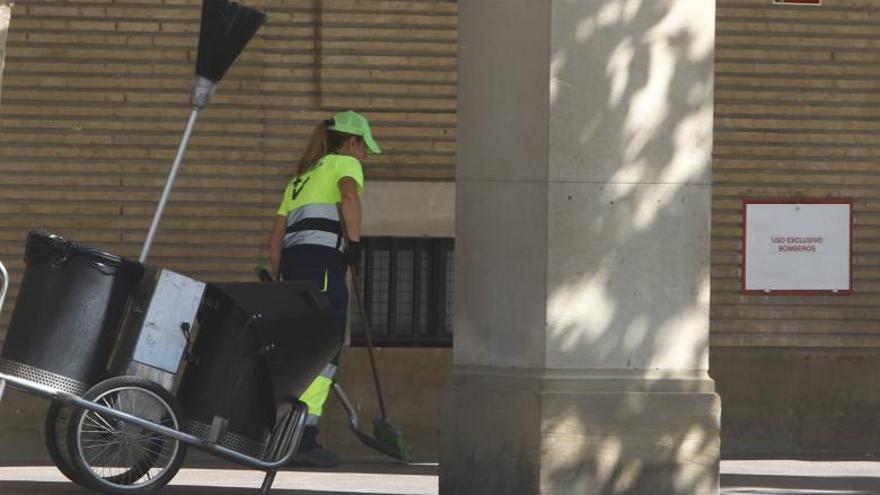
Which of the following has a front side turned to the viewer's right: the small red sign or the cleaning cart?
the cleaning cart

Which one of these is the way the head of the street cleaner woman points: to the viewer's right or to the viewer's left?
to the viewer's right

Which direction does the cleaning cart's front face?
to the viewer's right

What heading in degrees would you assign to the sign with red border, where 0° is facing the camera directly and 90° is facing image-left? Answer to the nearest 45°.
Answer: approximately 0°

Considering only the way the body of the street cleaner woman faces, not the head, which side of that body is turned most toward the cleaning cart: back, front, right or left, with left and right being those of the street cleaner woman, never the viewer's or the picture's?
back

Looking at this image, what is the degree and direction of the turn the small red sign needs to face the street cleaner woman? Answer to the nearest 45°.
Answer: approximately 45° to its right

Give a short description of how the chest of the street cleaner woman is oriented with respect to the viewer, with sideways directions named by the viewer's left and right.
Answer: facing away from the viewer and to the right of the viewer
